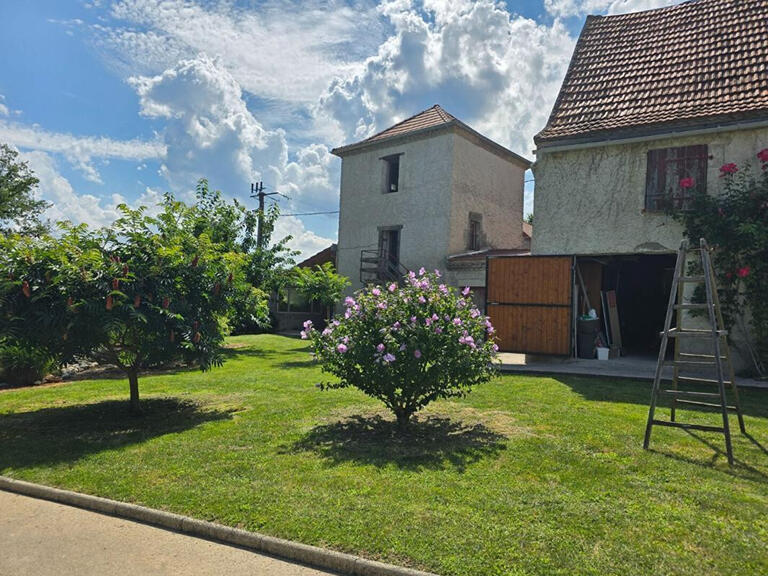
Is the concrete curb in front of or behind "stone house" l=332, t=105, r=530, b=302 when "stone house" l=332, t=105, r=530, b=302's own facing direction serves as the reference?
in front

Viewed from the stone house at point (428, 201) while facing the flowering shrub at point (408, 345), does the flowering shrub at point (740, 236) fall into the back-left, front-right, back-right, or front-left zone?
front-left

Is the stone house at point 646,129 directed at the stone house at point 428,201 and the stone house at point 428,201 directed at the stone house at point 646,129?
no

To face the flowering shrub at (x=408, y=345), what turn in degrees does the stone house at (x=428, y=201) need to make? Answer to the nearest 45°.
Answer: approximately 45° to its left

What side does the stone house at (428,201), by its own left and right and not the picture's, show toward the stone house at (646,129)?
left

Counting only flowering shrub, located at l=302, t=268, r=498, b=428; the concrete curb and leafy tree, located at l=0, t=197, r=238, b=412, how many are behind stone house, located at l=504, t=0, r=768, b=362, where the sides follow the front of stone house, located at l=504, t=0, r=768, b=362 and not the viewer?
0

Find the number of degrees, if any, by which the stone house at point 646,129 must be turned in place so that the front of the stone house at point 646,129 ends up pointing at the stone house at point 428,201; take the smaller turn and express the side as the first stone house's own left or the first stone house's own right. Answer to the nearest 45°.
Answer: approximately 135° to the first stone house's own right

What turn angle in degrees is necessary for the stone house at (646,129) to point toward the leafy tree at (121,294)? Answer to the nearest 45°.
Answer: approximately 45° to its right

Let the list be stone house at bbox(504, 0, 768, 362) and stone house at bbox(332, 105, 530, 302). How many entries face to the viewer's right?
0

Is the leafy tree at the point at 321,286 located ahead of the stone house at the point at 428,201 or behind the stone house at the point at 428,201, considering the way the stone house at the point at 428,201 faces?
ahead

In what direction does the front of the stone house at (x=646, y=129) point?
toward the camera

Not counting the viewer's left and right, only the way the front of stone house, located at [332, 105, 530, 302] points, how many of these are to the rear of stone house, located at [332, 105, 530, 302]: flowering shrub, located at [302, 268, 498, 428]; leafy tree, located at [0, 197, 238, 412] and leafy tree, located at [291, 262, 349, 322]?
0

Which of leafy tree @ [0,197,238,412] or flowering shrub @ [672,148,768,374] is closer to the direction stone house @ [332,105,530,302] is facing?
the leafy tree

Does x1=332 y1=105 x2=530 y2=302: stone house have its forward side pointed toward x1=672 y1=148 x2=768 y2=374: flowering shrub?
no

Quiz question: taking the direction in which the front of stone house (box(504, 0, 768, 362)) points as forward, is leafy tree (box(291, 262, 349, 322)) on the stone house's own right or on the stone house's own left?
on the stone house's own right

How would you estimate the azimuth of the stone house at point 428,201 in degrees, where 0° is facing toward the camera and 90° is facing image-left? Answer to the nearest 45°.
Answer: approximately 45°
